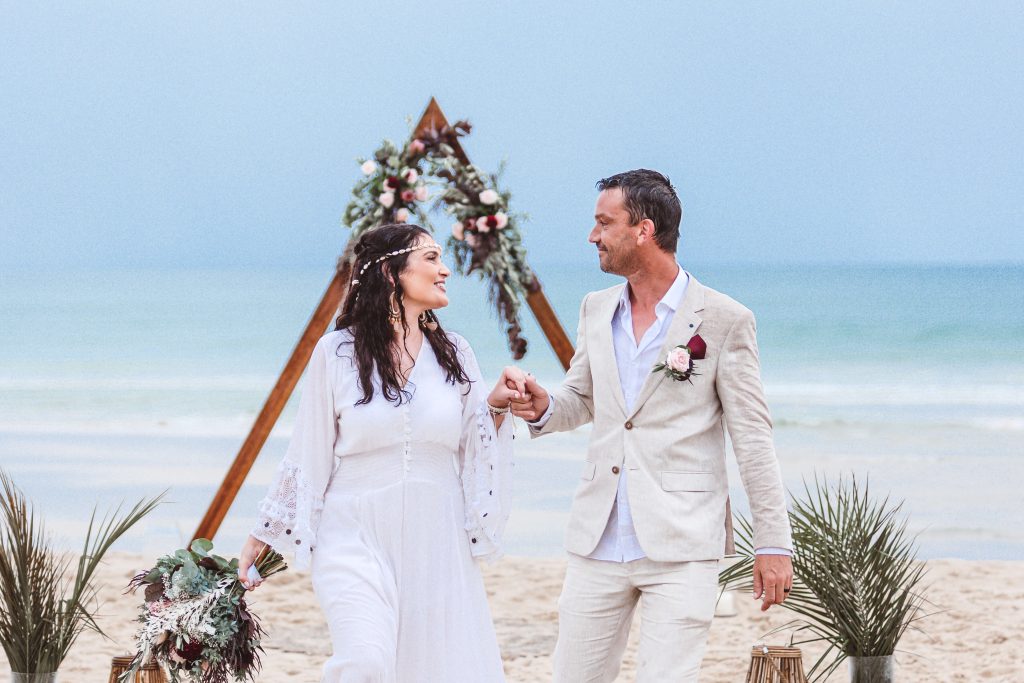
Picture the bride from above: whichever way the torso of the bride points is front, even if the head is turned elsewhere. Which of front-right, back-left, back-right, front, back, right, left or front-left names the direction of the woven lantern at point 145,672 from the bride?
back-right

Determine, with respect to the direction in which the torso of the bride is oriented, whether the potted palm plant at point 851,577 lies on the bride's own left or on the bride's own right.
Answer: on the bride's own left

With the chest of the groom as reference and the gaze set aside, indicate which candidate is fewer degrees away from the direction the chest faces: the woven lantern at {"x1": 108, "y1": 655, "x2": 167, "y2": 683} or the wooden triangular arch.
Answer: the woven lantern

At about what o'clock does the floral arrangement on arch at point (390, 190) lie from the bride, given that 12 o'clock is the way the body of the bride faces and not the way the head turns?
The floral arrangement on arch is roughly at 6 o'clock from the bride.

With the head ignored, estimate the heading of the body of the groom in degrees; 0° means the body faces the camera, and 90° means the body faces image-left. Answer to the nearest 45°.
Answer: approximately 45°

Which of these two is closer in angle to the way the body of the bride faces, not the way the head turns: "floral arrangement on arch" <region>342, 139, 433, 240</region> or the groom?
the groom

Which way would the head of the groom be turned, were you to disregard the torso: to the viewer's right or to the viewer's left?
to the viewer's left

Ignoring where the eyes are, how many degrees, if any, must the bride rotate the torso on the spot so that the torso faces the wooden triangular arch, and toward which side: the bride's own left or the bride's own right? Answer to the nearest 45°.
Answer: approximately 180°

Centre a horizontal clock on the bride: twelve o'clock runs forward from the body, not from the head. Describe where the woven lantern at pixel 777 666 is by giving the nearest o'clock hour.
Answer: The woven lantern is roughly at 8 o'clock from the bride.
